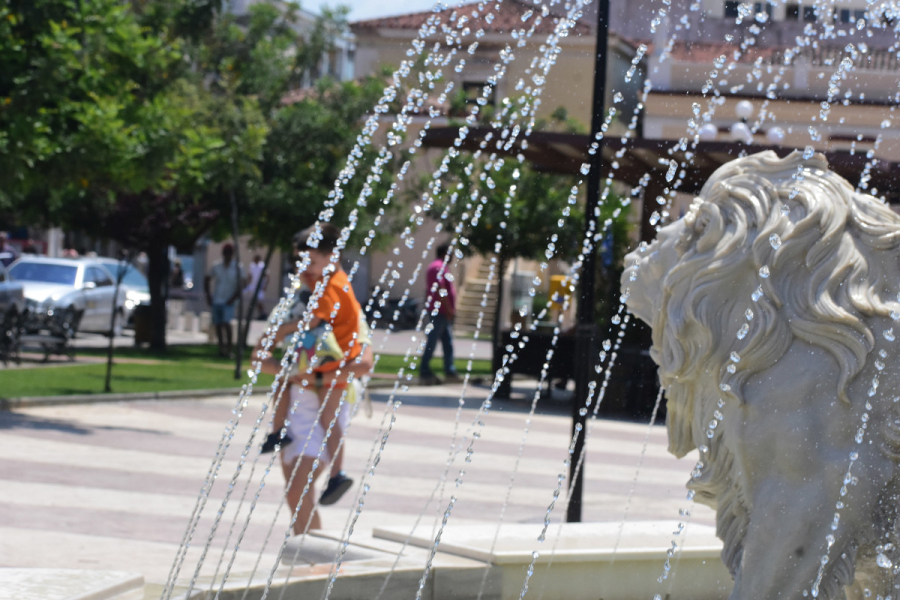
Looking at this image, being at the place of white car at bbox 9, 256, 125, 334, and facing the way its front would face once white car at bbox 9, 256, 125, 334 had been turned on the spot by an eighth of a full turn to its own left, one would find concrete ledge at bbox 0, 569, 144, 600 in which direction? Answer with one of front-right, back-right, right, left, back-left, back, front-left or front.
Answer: front

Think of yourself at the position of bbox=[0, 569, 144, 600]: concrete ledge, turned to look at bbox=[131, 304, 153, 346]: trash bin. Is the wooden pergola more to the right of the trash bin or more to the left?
right

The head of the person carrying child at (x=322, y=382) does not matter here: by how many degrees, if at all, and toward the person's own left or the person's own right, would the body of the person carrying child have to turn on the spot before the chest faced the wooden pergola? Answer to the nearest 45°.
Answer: approximately 135° to the person's own right

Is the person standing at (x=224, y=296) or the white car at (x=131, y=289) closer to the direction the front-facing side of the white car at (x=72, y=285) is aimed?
the person standing

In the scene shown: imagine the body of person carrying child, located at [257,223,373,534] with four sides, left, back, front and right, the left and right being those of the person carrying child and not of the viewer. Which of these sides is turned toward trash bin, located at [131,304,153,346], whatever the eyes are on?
right

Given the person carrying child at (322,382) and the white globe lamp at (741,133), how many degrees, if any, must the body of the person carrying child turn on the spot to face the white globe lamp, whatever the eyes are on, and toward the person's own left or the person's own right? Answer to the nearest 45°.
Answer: approximately 135° to the person's own right

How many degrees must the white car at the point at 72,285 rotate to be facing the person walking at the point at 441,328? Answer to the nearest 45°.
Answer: approximately 90° to its left

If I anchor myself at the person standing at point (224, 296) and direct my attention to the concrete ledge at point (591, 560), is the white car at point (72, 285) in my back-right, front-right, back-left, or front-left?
back-right

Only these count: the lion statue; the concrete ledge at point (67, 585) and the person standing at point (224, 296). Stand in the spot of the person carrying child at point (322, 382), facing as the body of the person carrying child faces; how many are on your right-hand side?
1

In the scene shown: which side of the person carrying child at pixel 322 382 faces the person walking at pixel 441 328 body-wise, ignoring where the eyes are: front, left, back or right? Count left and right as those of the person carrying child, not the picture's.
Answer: right

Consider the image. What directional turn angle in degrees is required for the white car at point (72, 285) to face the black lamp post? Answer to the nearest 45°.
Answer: approximately 45° to its left

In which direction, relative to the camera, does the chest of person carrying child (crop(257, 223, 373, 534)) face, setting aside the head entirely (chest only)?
to the viewer's left
